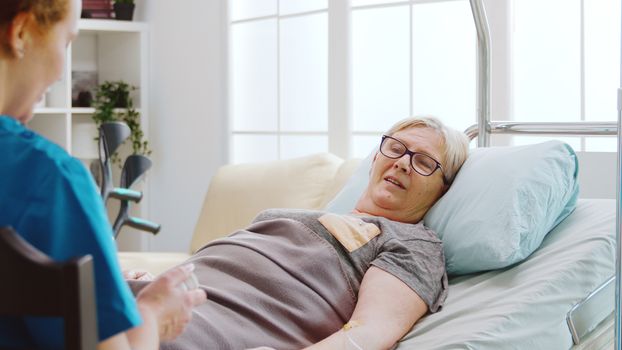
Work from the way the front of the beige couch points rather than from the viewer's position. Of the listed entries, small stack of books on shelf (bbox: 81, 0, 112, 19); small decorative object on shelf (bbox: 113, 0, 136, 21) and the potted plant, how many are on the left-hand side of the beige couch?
0

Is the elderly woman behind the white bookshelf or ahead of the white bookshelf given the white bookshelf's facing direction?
ahead

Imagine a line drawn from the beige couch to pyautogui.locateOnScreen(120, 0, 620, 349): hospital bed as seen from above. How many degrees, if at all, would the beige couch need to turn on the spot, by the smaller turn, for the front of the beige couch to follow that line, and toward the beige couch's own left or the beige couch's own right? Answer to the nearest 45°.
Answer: approximately 45° to the beige couch's own left

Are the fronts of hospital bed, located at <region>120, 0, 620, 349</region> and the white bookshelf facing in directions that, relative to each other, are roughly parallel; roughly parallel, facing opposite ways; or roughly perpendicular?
roughly perpendicular

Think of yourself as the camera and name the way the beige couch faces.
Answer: facing the viewer and to the left of the viewer

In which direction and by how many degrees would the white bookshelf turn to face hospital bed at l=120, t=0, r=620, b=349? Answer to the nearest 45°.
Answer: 0° — it already faces it

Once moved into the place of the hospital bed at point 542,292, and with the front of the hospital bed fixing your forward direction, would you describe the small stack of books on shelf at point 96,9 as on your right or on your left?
on your right

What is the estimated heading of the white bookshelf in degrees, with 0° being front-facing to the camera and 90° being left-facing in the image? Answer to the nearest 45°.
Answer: approximately 0°

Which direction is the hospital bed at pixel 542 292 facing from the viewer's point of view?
to the viewer's left

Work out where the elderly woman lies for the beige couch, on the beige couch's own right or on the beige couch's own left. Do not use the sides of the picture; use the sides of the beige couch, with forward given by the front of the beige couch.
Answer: on the beige couch's own left

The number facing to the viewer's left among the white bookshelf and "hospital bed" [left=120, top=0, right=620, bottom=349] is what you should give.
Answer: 1
